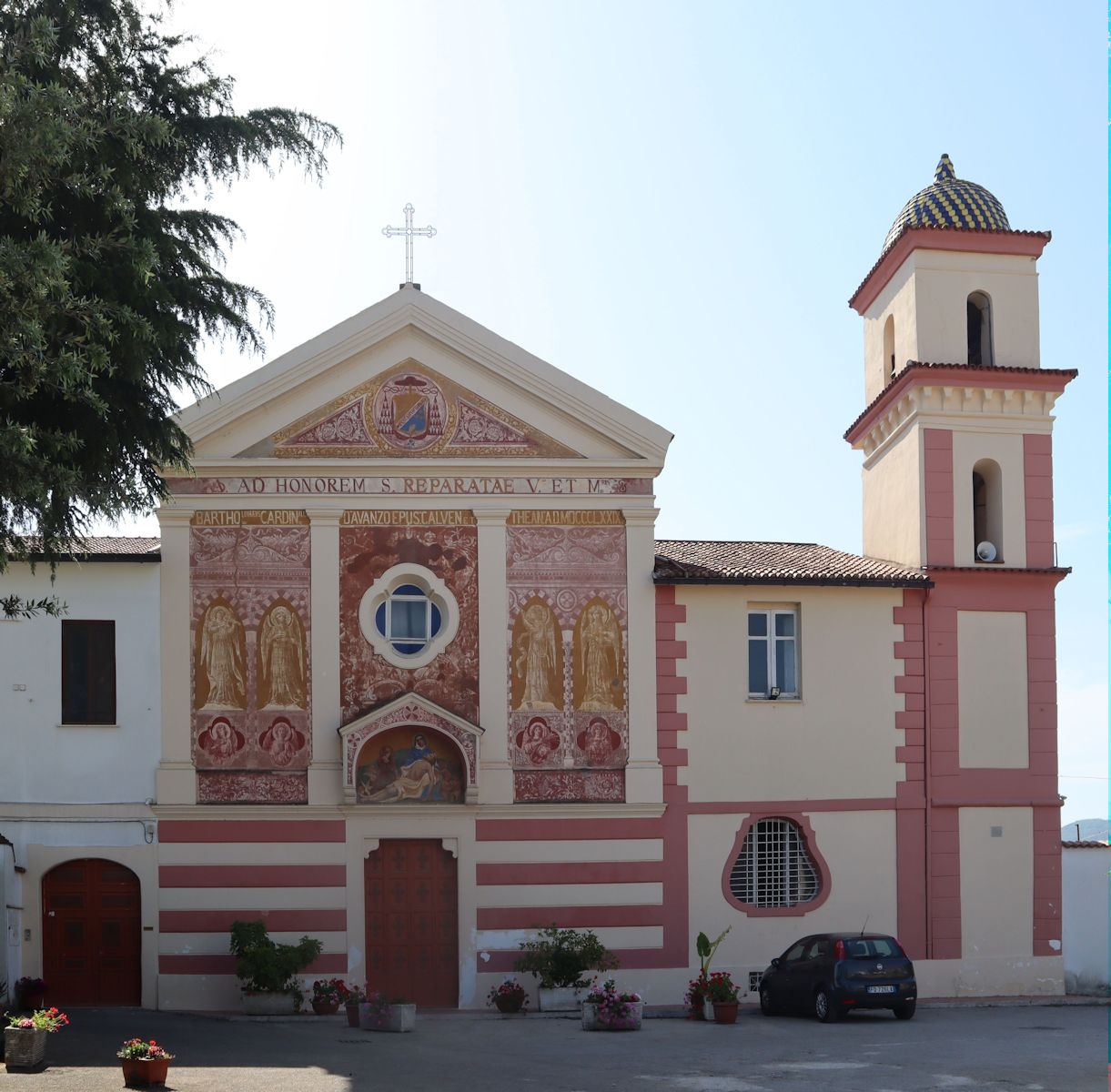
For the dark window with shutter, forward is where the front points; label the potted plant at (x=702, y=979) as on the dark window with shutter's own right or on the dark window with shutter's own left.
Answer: on the dark window with shutter's own left

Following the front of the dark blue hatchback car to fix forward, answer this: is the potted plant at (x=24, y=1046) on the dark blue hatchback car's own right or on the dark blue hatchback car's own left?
on the dark blue hatchback car's own left

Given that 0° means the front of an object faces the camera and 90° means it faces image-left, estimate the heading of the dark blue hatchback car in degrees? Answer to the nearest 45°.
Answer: approximately 135°

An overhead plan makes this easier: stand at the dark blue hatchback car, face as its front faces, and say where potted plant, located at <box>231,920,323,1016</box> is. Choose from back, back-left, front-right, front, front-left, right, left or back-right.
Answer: front-left

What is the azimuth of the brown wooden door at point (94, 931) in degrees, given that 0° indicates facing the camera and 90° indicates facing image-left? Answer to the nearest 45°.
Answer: approximately 0°

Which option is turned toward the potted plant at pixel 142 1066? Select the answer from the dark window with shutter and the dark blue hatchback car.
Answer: the dark window with shutter

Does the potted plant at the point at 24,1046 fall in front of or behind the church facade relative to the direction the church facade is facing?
in front

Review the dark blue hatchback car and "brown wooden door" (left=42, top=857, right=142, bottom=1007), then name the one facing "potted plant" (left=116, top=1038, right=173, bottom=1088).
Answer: the brown wooden door
